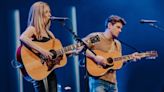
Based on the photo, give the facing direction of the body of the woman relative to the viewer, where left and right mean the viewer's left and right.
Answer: facing the viewer and to the right of the viewer

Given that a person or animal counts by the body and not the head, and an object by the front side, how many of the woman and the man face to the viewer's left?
0

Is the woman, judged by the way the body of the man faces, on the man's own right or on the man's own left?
on the man's own right

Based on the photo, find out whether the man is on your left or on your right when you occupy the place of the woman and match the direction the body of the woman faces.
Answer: on your left
